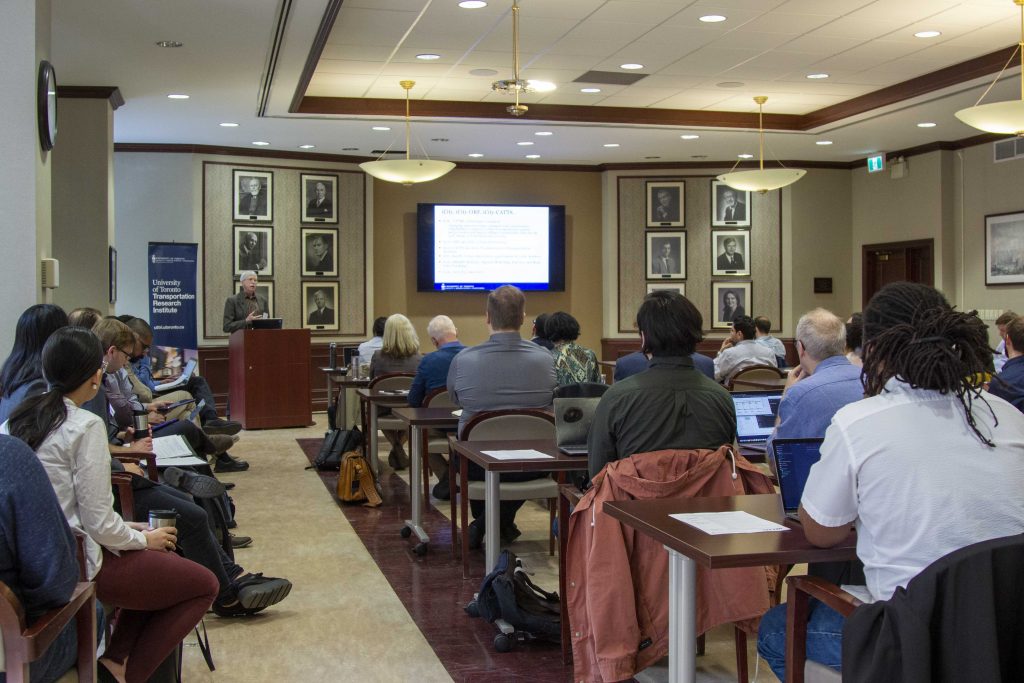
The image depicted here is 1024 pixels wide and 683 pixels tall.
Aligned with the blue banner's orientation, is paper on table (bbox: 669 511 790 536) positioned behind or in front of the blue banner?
in front

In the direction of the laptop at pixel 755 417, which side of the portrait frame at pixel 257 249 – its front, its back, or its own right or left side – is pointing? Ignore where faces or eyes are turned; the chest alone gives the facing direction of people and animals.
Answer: front

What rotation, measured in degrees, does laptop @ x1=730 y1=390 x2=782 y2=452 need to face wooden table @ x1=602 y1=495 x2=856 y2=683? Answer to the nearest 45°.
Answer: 0° — it already faces it

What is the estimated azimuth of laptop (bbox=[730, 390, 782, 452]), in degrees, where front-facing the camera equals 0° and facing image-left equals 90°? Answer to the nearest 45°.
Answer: approximately 0°

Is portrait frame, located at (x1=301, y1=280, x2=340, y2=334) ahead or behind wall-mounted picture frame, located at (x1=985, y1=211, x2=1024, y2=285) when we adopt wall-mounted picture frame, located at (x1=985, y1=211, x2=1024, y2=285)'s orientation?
ahead

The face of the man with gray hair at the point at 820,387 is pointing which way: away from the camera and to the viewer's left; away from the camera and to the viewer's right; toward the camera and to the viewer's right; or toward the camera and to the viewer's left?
away from the camera and to the viewer's left

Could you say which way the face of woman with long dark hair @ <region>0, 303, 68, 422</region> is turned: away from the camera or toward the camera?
away from the camera

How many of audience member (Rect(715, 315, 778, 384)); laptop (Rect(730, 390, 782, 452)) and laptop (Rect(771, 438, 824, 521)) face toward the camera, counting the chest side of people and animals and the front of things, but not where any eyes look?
2

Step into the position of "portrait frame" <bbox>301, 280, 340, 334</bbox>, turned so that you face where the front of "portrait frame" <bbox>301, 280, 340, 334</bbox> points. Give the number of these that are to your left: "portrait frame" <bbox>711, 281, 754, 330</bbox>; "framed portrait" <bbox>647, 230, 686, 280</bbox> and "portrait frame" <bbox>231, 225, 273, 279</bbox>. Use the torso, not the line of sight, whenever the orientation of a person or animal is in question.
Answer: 2

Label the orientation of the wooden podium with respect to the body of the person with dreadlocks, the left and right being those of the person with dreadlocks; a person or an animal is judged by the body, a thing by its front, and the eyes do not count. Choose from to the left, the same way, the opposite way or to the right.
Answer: the opposite way

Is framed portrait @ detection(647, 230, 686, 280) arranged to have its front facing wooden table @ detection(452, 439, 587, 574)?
yes
